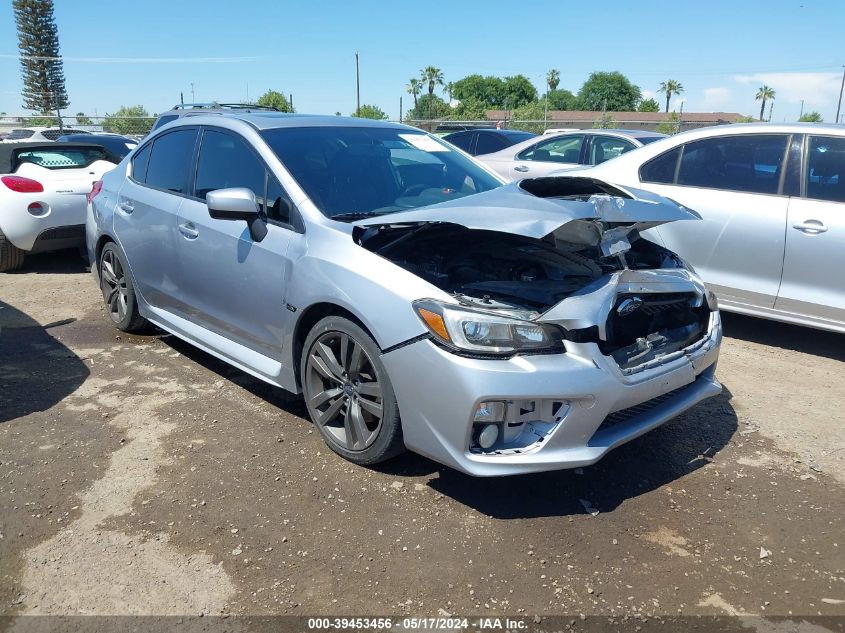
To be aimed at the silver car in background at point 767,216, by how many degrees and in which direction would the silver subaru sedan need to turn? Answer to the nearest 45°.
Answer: approximately 90° to its left

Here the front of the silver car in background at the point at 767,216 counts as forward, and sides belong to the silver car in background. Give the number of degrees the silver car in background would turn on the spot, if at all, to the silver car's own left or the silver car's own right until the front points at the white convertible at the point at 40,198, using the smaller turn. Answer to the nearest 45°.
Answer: approximately 180°

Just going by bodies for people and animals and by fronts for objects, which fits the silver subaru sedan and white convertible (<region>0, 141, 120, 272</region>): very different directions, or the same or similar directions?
very different directions

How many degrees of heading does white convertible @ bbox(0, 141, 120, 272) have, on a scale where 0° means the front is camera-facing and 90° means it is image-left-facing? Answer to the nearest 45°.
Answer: approximately 135°

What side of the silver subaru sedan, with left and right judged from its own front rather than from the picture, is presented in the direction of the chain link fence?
back

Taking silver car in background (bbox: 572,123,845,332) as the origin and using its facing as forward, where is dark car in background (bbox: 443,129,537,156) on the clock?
The dark car in background is roughly at 8 o'clock from the silver car in background.

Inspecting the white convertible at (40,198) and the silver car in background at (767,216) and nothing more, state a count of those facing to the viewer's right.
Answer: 1

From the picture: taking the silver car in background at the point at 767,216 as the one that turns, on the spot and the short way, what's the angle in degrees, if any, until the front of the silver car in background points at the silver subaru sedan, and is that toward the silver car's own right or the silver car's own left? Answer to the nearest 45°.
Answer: approximately 135° to the silver car's own right

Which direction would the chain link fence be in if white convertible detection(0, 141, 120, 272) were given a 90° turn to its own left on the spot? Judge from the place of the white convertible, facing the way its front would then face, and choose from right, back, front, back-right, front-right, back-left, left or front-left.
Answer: back-right

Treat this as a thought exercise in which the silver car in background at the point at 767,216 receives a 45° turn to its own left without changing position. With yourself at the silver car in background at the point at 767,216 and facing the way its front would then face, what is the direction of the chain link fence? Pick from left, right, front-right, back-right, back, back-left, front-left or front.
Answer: left

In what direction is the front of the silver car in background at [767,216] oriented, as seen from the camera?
facing to the right of the viewer

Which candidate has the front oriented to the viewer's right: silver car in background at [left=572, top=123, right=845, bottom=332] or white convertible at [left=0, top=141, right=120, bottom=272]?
the silver car in background
